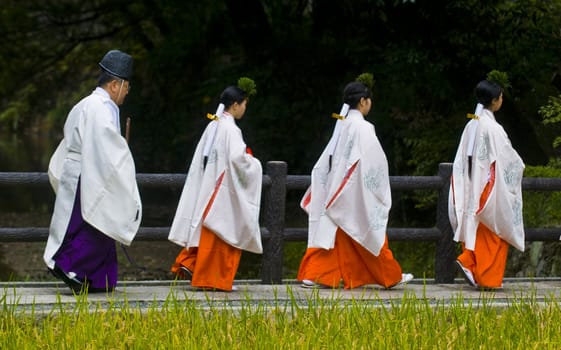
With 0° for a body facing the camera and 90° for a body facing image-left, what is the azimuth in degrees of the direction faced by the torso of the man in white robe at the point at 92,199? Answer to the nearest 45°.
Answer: approximately 270°

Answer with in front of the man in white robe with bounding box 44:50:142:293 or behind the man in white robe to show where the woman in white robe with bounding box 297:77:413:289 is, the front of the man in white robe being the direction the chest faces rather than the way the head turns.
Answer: in front
